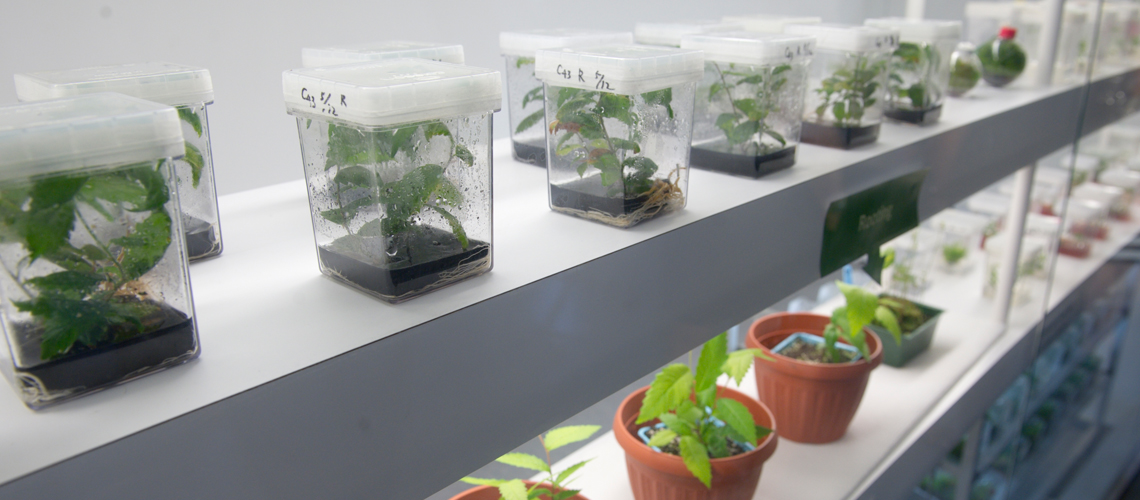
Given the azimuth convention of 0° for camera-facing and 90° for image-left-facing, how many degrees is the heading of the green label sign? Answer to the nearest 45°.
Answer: approximately 315°

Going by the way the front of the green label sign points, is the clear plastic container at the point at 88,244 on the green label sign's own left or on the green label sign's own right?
on the green label sign's own right

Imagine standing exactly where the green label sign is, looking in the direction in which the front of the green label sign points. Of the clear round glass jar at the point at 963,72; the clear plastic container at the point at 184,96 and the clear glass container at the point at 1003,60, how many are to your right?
1

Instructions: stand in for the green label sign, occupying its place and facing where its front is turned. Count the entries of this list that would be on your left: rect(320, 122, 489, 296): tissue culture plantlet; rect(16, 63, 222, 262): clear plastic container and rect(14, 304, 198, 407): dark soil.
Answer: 0

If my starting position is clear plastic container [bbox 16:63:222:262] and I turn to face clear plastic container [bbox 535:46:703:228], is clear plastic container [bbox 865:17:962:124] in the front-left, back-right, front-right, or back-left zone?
front-left

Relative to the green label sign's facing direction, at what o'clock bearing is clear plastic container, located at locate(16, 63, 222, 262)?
The clear plastic container is roughly at 3 o'clock from the green label sign.
